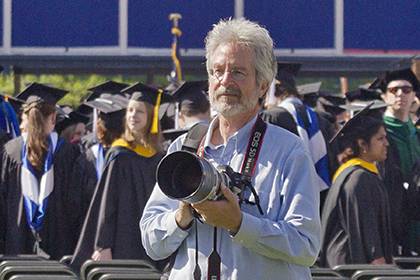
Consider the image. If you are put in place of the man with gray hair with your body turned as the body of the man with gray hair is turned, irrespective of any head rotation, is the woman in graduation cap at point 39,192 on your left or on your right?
on your right

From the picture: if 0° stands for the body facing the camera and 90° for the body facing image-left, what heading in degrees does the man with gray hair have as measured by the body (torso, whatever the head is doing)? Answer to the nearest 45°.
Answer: approximately 45°

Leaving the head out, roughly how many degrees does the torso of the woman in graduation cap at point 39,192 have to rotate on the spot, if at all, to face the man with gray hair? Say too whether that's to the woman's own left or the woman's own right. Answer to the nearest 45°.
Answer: approximately 180°

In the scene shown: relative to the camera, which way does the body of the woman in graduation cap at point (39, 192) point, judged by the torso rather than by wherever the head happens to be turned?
away from the camera
